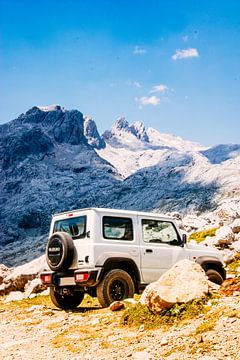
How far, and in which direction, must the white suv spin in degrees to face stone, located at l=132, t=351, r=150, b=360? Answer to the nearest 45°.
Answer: approximately 135° to its right

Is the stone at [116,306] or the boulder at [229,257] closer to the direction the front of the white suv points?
the boulder

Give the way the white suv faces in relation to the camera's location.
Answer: facing away from the viewer and to the right of the viewer

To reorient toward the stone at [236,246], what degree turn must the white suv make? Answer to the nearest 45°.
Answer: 0° — it already faces it
